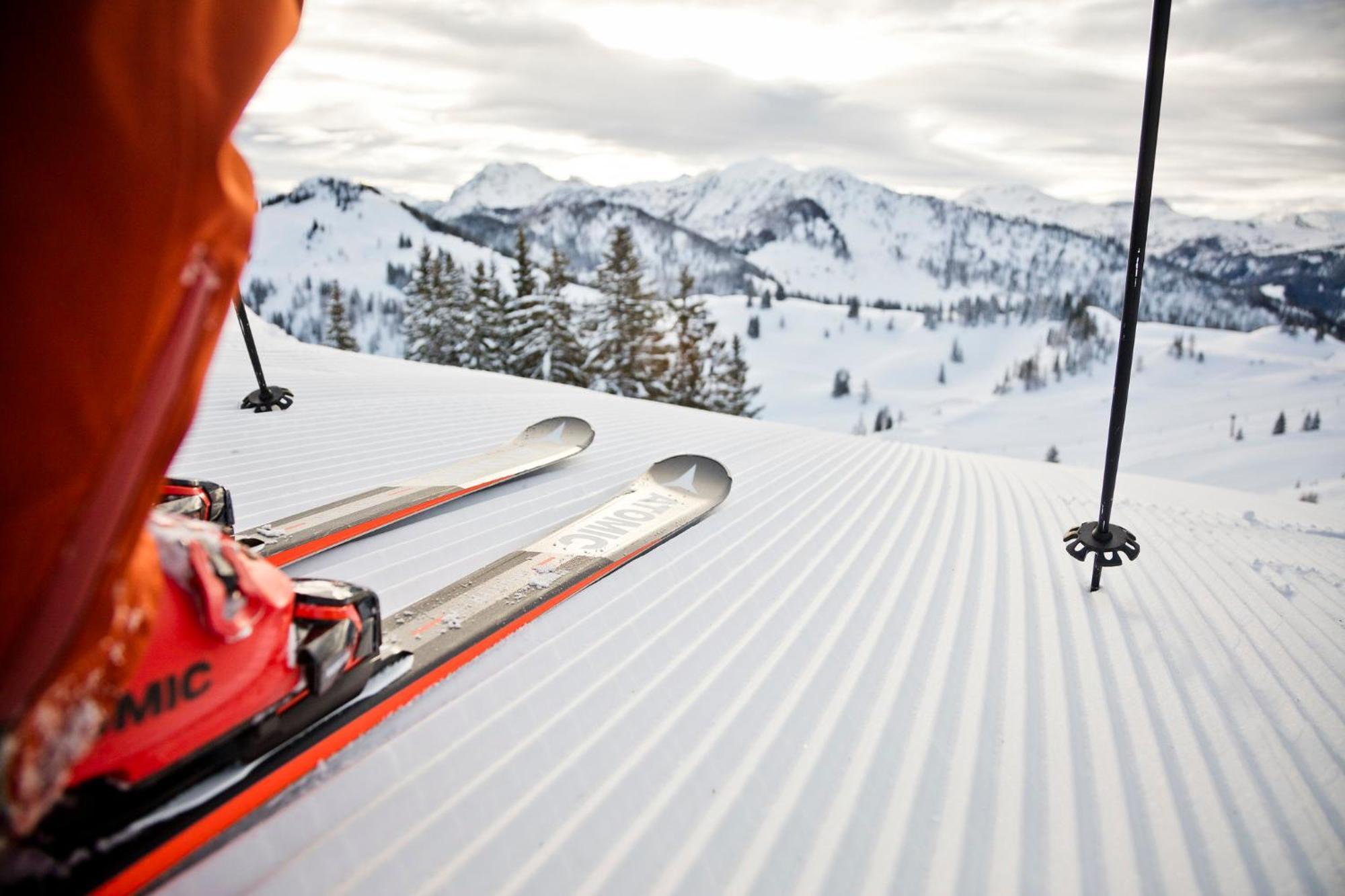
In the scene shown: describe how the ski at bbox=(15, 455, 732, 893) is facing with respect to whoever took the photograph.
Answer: facing away from the viewer and to the right of the viewer

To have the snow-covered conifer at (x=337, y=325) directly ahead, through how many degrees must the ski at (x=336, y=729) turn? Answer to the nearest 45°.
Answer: approximately 45° to its left

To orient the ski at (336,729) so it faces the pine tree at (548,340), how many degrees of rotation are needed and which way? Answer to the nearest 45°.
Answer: approximately 45° to its left

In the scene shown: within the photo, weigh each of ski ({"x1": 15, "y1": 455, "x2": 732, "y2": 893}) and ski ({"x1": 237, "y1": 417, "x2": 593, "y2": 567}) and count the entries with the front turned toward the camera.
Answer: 0

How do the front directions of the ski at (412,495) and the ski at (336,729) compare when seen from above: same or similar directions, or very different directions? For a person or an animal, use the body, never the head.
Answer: same or similar directions

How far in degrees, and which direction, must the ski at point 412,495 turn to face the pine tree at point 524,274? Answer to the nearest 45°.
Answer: approximately 45° to its left

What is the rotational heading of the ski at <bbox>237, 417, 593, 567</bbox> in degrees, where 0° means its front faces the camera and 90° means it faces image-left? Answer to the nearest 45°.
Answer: approximately 225°

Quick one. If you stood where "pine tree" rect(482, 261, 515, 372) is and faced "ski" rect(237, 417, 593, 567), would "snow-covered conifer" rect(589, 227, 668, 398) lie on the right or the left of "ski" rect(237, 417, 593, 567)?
left

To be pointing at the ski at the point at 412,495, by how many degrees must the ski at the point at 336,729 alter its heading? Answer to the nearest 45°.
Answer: approximately 45° to its left

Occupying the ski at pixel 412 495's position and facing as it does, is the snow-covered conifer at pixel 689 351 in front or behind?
in front

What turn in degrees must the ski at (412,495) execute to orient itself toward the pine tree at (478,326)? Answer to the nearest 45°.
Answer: approximately 45° to its left

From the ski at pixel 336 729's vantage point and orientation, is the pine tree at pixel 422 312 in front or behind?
in front

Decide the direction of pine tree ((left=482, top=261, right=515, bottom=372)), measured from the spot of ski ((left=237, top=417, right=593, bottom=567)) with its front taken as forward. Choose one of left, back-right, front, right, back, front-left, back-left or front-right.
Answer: front-left

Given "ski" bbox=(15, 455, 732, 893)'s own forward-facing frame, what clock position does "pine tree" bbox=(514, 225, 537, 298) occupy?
The pine tree is roughly at 11 o'clock from the ski.

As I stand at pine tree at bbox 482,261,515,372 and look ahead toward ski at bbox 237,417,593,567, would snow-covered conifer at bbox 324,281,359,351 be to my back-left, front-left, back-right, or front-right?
back-right
